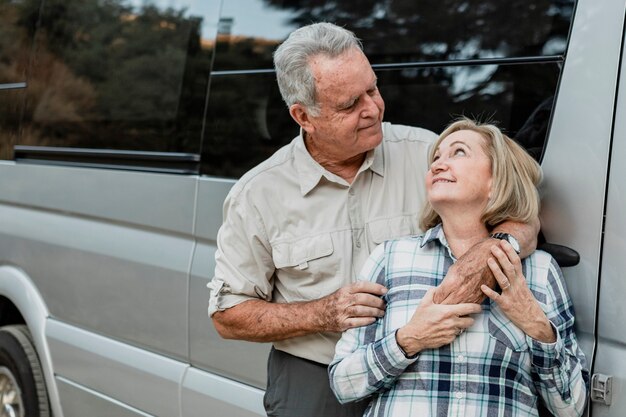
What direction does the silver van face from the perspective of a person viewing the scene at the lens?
facing the viewer and to the right of the viewer

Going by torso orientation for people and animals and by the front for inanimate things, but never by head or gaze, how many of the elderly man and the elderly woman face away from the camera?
0

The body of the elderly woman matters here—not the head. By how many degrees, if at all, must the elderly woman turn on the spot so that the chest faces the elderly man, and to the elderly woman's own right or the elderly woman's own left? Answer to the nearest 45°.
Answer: approximately 135° to the elderly woman's own right

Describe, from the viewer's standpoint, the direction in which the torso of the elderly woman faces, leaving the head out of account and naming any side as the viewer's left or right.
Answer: facing the viewer

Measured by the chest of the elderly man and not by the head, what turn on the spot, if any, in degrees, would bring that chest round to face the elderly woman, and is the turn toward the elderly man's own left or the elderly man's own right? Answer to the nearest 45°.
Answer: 0° — they already face them

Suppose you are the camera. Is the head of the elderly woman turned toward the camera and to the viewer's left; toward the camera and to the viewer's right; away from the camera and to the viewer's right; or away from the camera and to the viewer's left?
toward the camera and to the viewer's left

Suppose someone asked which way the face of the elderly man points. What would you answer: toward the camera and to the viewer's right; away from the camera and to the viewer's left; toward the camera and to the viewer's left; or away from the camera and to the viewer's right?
toward the camera and to the viewer's right
